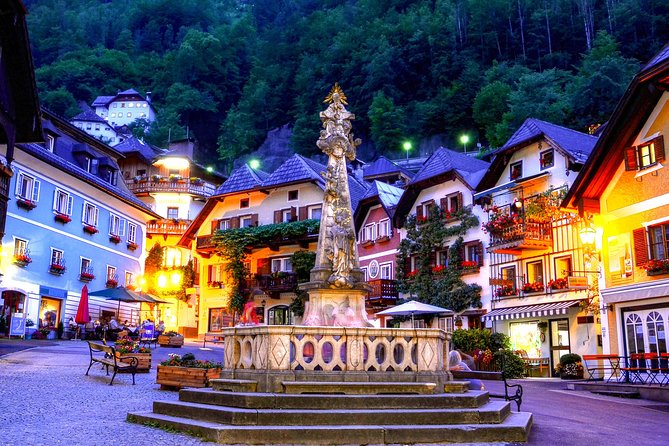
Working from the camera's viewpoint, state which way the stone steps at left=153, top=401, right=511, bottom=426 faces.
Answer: facing the viewer

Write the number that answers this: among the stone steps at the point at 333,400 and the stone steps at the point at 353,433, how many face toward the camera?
2

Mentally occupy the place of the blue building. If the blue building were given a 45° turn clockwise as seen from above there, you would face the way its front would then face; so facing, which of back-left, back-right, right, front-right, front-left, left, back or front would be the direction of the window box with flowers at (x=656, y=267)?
front-left

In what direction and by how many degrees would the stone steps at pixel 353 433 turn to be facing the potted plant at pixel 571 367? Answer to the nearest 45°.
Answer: approximately 135° to its left

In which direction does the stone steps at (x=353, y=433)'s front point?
toward the camera

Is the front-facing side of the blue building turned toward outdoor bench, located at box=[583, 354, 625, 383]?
yes

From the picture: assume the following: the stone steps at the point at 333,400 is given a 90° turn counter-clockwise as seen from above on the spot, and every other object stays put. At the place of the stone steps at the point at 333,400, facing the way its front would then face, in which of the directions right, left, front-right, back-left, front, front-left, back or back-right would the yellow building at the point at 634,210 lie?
front-left

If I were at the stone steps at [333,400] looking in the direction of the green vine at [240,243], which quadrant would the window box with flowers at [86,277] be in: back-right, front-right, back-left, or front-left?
front-left

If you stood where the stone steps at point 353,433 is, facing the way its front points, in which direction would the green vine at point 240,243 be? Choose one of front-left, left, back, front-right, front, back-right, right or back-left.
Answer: back

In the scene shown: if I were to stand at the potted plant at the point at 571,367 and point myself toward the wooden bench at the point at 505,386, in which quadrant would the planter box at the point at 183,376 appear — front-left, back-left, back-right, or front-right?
front-right
